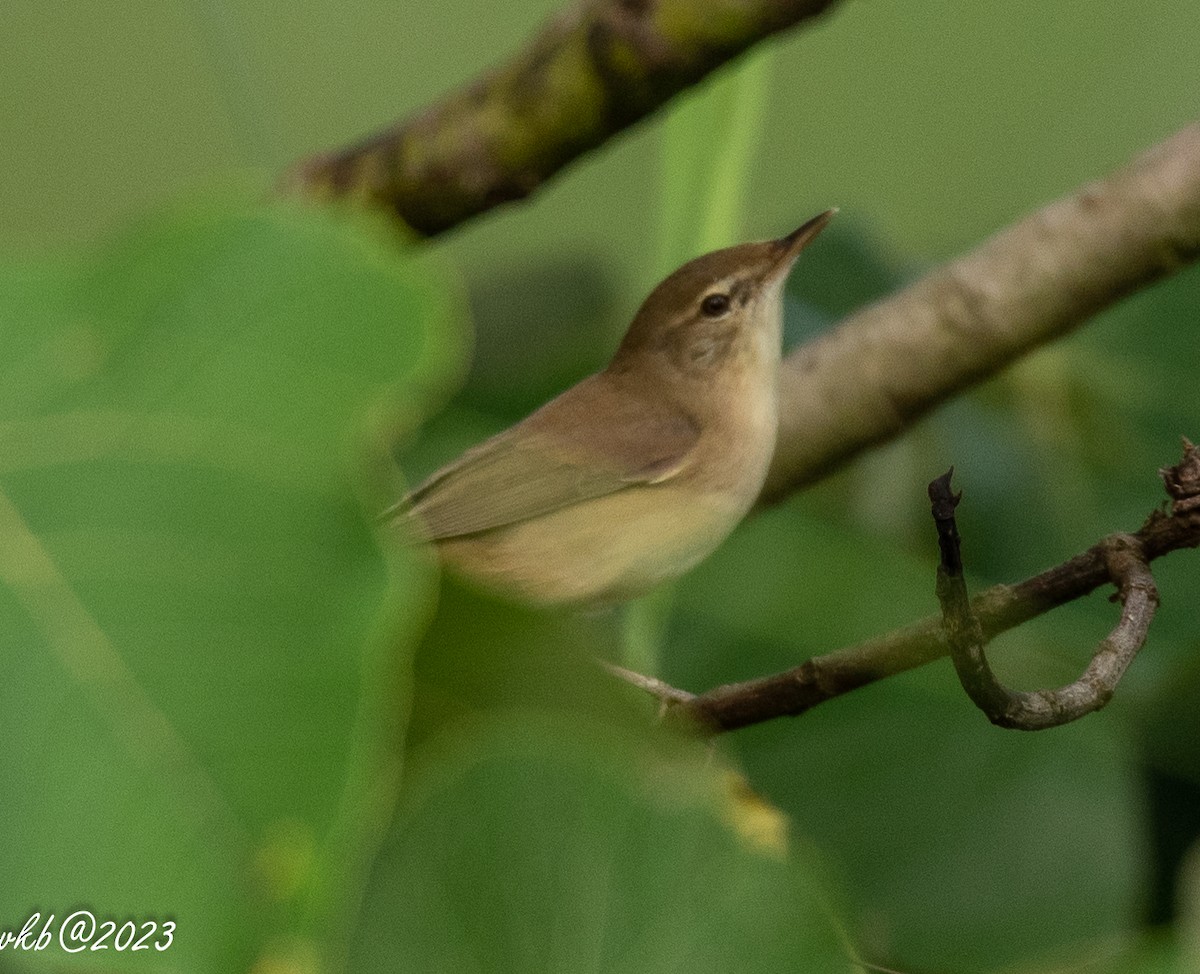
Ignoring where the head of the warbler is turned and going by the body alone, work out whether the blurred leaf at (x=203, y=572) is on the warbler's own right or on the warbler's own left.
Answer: on the warbler's own right

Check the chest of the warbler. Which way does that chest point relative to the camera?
to the viewer's right

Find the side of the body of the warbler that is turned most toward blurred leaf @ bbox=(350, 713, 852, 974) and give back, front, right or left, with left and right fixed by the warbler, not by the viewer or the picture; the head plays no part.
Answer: right
